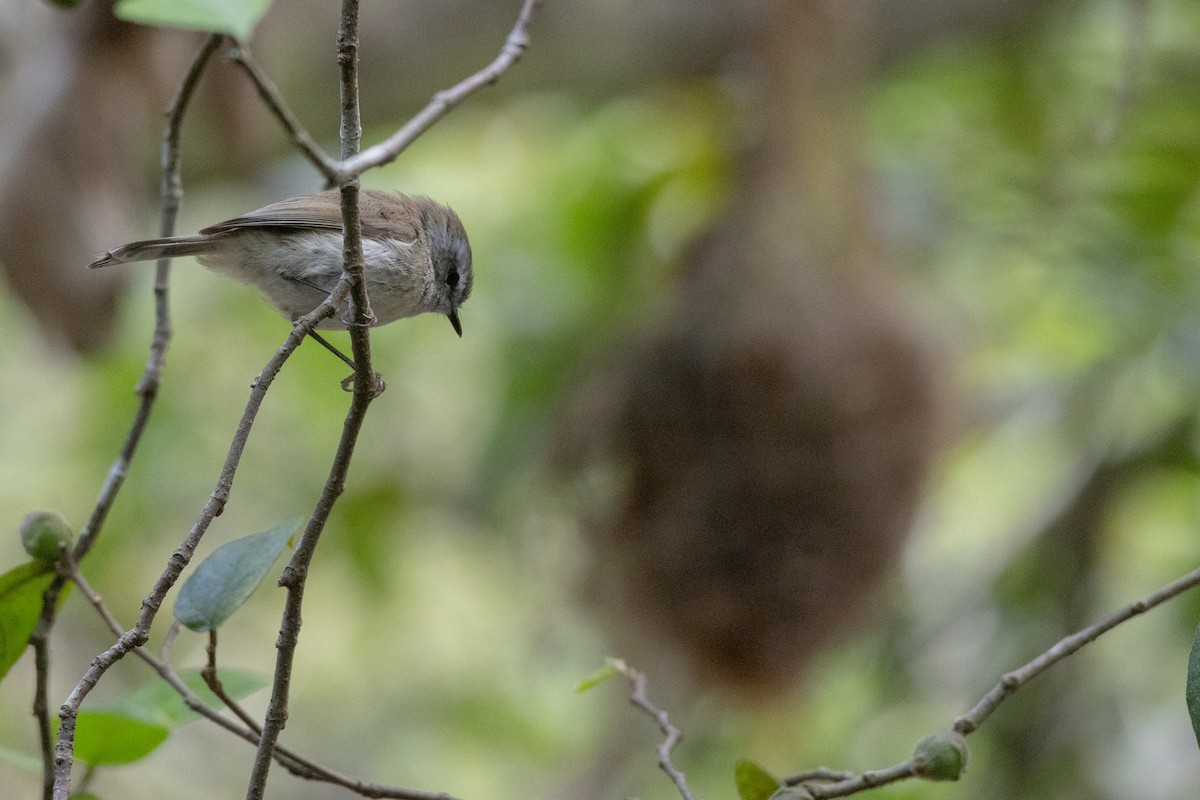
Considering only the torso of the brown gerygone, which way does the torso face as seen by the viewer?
to the viewer's right

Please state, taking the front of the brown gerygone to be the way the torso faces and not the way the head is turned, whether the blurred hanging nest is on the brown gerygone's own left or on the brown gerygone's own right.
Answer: on the brown gerygone's own left
